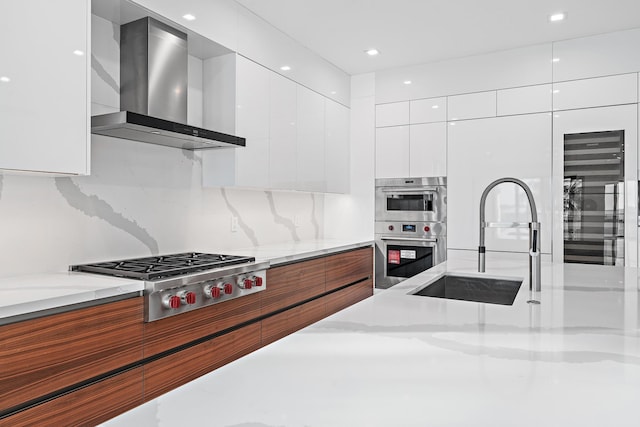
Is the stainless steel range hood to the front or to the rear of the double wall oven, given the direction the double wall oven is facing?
to the front

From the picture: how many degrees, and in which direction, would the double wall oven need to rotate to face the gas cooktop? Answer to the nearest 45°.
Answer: approximately 45° to its right

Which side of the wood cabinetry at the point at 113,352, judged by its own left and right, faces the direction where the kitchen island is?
front

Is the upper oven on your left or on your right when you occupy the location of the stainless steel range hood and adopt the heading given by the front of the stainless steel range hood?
on your left

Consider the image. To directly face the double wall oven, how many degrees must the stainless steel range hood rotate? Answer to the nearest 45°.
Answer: approximately 90° to its left

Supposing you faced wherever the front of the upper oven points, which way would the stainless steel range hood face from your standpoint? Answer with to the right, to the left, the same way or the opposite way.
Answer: to the left

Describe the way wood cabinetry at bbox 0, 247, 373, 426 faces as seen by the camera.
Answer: facing the viewer and to the right of the viewer

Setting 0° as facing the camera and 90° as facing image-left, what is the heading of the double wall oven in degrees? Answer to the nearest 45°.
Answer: approximately 0°

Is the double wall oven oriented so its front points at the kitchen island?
yes
